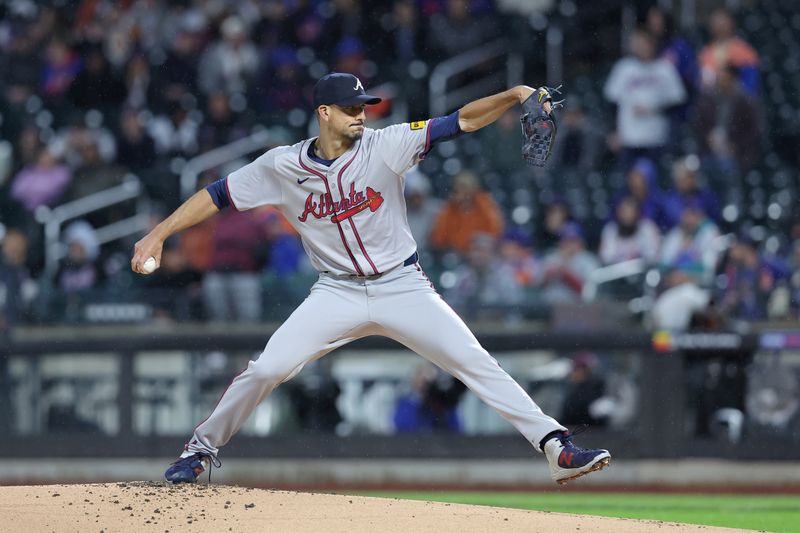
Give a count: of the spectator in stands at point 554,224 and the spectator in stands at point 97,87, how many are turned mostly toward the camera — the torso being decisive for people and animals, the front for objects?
2

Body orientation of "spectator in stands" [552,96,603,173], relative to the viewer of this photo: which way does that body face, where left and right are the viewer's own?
facing the viewer

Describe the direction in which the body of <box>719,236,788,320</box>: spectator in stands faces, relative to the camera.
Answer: toward the camera

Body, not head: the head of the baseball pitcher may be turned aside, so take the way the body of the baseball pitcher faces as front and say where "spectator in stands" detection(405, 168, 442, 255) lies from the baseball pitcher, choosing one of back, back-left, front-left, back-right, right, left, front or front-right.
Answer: back

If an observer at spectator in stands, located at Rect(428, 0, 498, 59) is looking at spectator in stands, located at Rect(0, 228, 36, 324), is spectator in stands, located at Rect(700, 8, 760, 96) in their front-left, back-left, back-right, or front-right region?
back-left

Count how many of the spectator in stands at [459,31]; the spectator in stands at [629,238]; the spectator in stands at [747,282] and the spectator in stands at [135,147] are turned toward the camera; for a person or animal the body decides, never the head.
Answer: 4

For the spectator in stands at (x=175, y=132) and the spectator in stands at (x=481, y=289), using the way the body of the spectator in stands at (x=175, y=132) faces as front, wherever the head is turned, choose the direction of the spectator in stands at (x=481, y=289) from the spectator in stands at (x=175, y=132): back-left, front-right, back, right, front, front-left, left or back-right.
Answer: front-left

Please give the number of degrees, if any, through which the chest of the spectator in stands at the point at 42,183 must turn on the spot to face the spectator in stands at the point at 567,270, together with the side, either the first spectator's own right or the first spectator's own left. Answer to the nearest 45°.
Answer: approximately 45° to the first spectator's own left

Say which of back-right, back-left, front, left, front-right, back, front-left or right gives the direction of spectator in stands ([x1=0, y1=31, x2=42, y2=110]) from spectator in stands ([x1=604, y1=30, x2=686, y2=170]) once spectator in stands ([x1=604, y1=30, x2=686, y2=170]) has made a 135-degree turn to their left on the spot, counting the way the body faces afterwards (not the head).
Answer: back-left

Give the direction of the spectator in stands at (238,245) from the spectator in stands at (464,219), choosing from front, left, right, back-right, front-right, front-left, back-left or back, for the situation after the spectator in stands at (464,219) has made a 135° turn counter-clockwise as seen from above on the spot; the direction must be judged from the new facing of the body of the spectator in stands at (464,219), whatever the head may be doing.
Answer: back-left

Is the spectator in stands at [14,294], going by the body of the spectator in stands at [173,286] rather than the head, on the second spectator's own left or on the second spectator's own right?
on the second spectator's own right

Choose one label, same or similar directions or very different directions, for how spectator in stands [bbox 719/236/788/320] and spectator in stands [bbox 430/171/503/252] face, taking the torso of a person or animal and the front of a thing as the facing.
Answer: same or similar directions

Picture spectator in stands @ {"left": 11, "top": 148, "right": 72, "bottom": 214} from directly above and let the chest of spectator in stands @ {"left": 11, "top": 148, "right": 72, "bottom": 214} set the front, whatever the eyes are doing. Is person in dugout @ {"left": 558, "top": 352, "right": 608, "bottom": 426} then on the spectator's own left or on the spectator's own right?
on the spectator's own left

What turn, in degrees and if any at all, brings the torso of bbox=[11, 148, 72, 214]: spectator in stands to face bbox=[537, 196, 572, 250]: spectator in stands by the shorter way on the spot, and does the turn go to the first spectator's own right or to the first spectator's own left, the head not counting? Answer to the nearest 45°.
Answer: approximately 45° to the first spectator's own left
